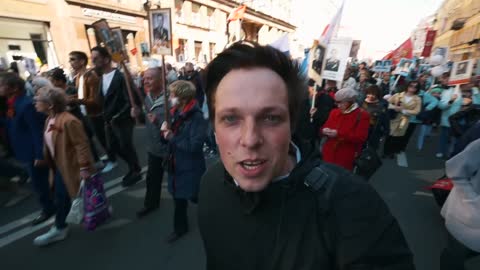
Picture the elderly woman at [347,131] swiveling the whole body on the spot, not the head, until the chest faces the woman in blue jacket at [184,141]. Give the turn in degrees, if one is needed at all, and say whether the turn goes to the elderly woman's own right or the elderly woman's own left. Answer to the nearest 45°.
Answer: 0° — they already face them

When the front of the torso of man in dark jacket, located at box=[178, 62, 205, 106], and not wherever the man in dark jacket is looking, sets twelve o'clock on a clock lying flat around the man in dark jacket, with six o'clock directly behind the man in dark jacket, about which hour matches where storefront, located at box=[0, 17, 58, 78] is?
The storefront is roughly at 3 o'clock from the man in dark jacket.

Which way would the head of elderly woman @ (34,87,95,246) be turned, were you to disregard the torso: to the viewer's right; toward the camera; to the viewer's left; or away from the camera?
to the viewer's left

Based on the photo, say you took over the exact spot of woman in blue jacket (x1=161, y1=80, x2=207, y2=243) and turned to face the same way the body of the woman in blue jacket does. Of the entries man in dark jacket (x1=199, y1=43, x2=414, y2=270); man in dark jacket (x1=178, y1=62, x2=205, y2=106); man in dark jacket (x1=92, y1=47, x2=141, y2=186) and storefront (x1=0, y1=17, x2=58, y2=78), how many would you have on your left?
1

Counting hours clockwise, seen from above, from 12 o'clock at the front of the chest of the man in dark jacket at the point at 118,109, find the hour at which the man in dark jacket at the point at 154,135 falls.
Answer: the man in dark jacket at the point at 154,135 is roughly at 10 o'clock from the man in dark jacket at the point at 118,109.

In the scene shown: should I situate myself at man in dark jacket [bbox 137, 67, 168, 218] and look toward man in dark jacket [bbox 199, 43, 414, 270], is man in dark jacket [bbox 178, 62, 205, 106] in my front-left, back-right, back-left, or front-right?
back-left

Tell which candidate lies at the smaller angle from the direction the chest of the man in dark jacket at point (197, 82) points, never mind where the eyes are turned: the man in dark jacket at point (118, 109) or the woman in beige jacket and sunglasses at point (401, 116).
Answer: the man in dark jacket
